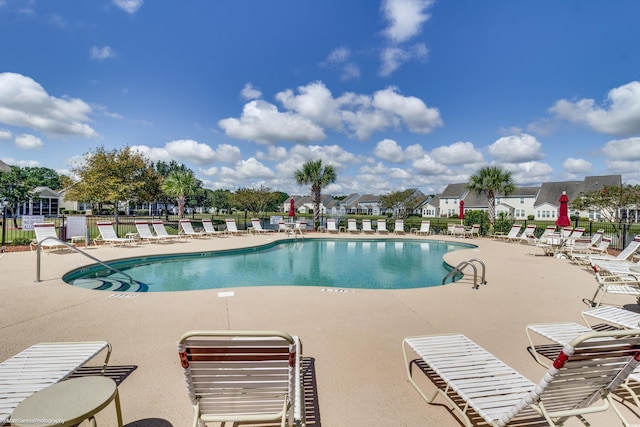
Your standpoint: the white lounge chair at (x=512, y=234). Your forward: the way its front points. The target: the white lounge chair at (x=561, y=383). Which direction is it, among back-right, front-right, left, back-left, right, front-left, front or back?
left

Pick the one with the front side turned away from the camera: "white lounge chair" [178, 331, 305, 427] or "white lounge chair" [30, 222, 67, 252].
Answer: "white lounge chair" [178, 331, 305, 427]

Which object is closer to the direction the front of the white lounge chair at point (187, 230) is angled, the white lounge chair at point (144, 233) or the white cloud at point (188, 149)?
the white lounge chair

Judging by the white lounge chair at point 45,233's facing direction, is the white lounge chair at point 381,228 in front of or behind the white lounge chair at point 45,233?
in front

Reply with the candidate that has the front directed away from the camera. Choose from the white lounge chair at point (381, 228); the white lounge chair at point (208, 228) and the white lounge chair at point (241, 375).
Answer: the white lounge chair at point (241, 375)

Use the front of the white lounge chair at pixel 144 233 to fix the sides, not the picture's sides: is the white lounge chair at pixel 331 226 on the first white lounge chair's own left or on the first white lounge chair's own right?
on the first white lounge chair's own left

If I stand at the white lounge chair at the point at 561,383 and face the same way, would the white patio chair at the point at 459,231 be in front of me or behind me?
in front

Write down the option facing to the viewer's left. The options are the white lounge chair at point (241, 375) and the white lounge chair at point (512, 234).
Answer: the white lounge chair at point (512, 234)

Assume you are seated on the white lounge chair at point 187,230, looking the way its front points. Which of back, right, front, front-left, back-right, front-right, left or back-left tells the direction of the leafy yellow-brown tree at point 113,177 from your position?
back

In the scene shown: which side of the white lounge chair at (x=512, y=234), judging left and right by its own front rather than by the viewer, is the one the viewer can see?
left

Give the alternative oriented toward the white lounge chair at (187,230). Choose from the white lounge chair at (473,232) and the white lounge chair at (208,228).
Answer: the white lounge chair at (473,232)

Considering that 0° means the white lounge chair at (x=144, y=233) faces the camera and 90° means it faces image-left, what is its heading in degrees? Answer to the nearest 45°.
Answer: approximately 315°

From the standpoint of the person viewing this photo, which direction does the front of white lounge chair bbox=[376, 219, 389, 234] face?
facing the viewer

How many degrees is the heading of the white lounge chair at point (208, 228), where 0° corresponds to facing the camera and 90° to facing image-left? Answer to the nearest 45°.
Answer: approximately 315°

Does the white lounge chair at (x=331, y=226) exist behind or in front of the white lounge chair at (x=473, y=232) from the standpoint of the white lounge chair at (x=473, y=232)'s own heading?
in front

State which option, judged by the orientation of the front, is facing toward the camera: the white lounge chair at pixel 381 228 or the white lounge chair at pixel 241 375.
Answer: the white lounge chair at pixel 381 228
